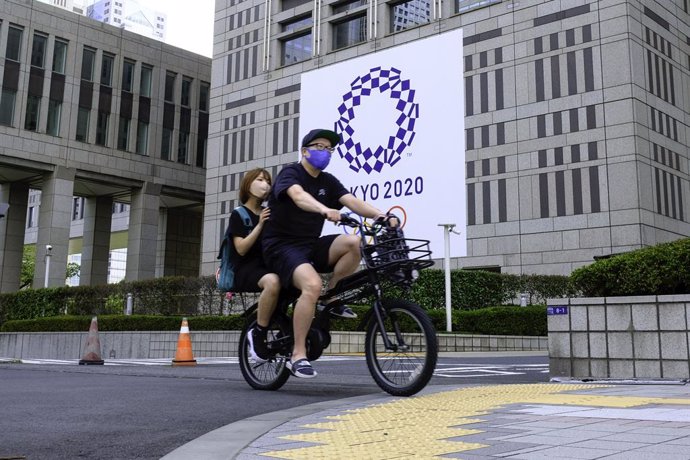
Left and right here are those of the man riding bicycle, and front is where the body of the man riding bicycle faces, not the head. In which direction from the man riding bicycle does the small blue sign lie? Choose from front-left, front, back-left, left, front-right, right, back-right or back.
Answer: left

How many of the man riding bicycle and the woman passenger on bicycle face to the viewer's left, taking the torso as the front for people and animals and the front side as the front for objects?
0

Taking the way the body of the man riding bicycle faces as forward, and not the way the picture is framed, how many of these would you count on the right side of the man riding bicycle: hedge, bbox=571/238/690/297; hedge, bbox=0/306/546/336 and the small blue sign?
0

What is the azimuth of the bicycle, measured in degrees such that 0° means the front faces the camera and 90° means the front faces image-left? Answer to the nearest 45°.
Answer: approximately 315°

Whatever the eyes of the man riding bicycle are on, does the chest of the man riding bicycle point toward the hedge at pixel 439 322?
no

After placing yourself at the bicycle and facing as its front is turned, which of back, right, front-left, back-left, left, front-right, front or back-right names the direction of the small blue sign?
left

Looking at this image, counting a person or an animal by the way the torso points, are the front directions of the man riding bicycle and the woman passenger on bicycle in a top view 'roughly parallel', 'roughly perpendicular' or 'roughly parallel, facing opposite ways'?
roughly parallel

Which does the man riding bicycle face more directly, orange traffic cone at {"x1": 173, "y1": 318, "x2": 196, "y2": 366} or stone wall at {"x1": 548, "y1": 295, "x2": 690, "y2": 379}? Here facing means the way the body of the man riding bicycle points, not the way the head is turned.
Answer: the stone wall

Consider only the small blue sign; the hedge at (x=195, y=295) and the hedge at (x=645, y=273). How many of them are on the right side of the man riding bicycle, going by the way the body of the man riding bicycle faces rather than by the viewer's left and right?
0

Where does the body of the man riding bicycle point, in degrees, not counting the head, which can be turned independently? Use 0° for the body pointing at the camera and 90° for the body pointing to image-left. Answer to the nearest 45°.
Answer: approximately 315°

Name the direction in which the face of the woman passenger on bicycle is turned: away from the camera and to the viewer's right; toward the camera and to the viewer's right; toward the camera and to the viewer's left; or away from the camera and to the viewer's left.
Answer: toward the camera and to the viewer's right

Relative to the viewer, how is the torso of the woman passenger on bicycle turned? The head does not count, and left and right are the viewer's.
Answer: facing the viewer and to the right of the viewer

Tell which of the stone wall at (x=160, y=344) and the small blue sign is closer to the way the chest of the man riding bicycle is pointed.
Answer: the small blue sign

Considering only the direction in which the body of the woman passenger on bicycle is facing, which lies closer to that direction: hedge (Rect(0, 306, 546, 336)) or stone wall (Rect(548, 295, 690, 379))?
the stone wall
